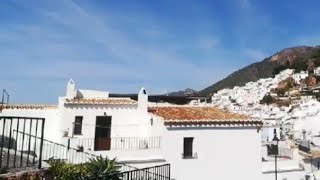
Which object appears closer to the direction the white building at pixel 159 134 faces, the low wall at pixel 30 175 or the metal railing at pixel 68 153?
the low wall

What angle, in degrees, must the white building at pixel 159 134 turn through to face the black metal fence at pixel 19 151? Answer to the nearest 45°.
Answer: approximately 45° to its right

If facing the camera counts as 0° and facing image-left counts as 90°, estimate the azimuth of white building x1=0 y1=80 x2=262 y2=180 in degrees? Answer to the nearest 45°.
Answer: approximately 0°

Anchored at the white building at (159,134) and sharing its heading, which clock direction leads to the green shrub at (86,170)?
The green shrub is roughly at 1 o'clock from the white building.
